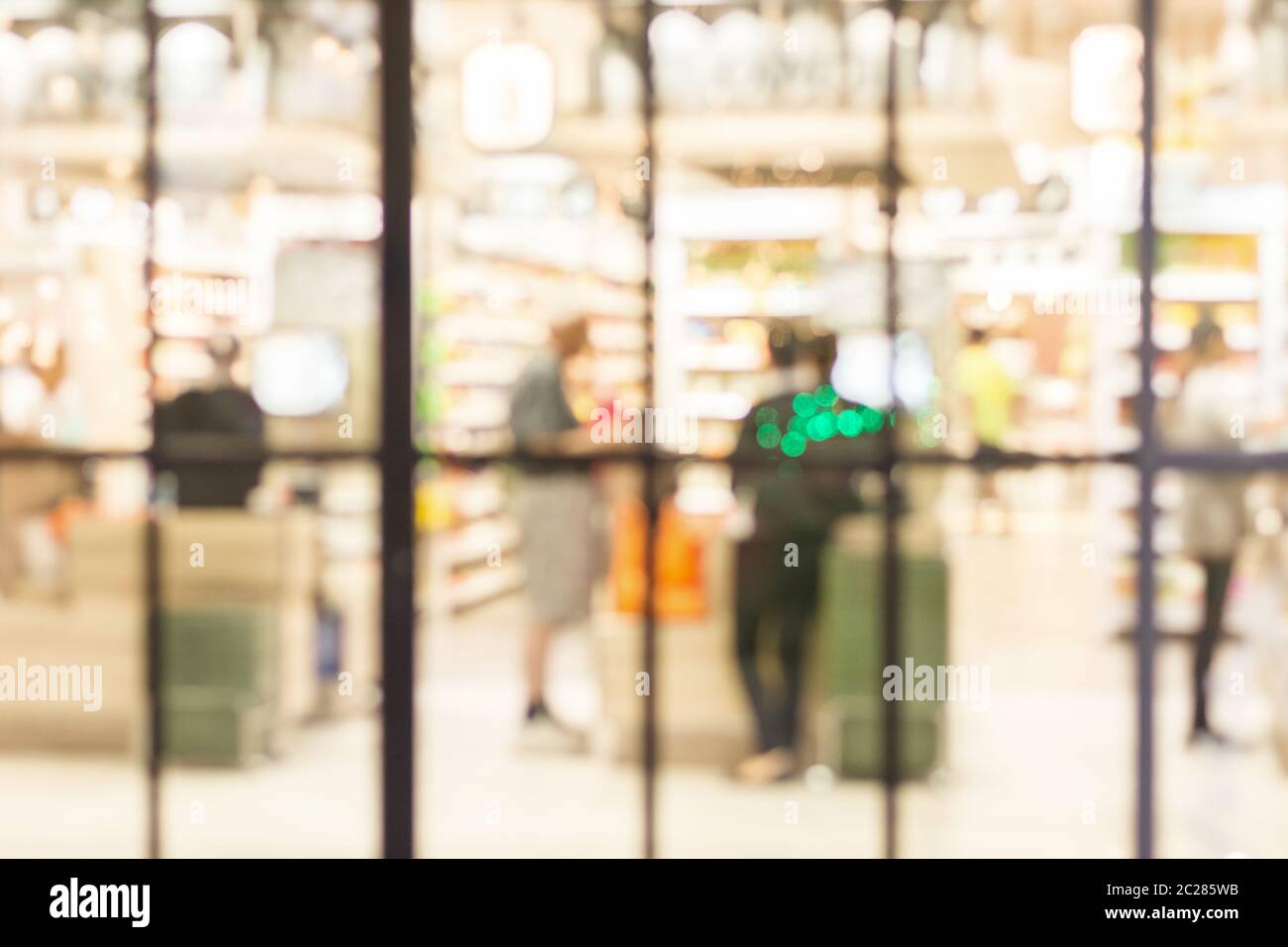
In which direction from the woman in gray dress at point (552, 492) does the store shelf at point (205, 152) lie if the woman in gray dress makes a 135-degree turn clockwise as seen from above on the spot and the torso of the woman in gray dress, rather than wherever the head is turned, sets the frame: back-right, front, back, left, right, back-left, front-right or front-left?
front-right

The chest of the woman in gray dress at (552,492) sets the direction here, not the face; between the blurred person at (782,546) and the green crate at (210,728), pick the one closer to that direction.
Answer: the blurred person

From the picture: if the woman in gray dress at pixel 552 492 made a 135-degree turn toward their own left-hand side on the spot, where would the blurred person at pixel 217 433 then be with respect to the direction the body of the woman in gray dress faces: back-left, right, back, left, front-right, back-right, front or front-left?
front-left

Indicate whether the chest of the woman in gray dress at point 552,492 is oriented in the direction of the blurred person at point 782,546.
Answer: yes

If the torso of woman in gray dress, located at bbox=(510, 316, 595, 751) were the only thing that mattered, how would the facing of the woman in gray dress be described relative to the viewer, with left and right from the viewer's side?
facing to the right of the viewer
